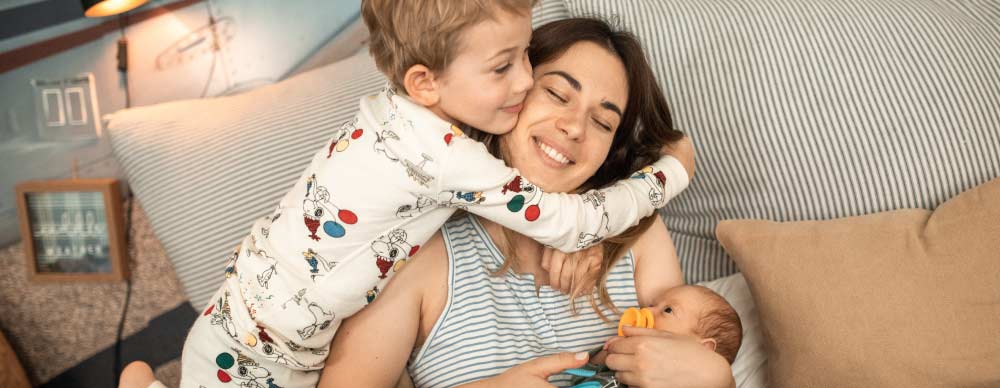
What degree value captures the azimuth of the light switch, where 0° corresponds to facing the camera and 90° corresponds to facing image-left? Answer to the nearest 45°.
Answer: approximately 0°

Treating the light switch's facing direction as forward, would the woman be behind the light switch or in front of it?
in front

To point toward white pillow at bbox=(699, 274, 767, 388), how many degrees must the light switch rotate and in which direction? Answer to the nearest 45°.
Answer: approximately 45° to its left

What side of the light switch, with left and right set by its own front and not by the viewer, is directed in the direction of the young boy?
front
